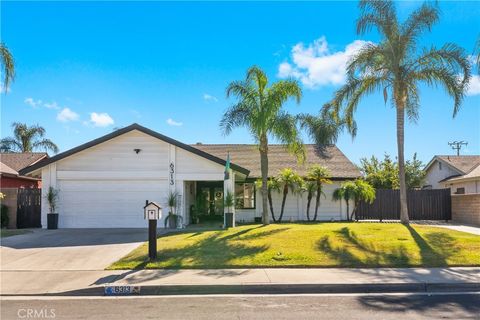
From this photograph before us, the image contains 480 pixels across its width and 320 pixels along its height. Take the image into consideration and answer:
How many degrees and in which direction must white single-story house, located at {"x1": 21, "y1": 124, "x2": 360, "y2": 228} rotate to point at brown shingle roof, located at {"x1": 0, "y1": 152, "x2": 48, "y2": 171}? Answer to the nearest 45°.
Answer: approximately 135° to its right

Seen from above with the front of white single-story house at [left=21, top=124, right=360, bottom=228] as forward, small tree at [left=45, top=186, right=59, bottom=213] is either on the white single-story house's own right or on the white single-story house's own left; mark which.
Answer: on the white single-story house's own right

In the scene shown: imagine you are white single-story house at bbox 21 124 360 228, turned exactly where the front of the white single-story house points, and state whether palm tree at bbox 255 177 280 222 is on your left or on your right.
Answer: on your left

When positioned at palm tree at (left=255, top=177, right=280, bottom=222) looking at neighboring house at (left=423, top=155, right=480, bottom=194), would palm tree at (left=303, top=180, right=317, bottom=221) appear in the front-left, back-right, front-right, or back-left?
front-right

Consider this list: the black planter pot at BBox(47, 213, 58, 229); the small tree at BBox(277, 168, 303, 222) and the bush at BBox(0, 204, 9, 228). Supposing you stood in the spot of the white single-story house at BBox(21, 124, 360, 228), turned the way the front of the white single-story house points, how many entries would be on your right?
2

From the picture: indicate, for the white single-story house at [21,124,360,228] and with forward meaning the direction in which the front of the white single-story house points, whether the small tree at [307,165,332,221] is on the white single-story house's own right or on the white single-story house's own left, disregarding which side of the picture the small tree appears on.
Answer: on the white single-story house's own left

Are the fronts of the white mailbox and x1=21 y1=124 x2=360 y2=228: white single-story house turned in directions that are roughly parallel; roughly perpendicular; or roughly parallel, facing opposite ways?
roughly parallel

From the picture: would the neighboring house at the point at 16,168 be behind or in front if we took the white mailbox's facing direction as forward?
behind

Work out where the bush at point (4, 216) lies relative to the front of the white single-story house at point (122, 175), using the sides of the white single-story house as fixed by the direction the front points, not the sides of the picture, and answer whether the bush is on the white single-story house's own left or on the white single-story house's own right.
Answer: on the white single-story house's own right

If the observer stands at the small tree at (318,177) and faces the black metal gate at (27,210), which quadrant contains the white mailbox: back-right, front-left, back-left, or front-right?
front-left

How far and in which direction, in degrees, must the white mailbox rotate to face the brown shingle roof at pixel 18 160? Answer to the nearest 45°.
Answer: approximately 180°

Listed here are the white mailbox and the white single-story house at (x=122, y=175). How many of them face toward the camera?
2

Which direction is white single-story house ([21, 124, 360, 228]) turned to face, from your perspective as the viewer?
facing the viewer
